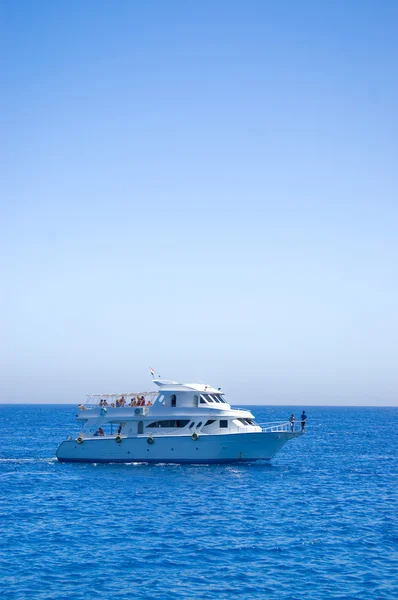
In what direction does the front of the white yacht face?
to the viewer's right
